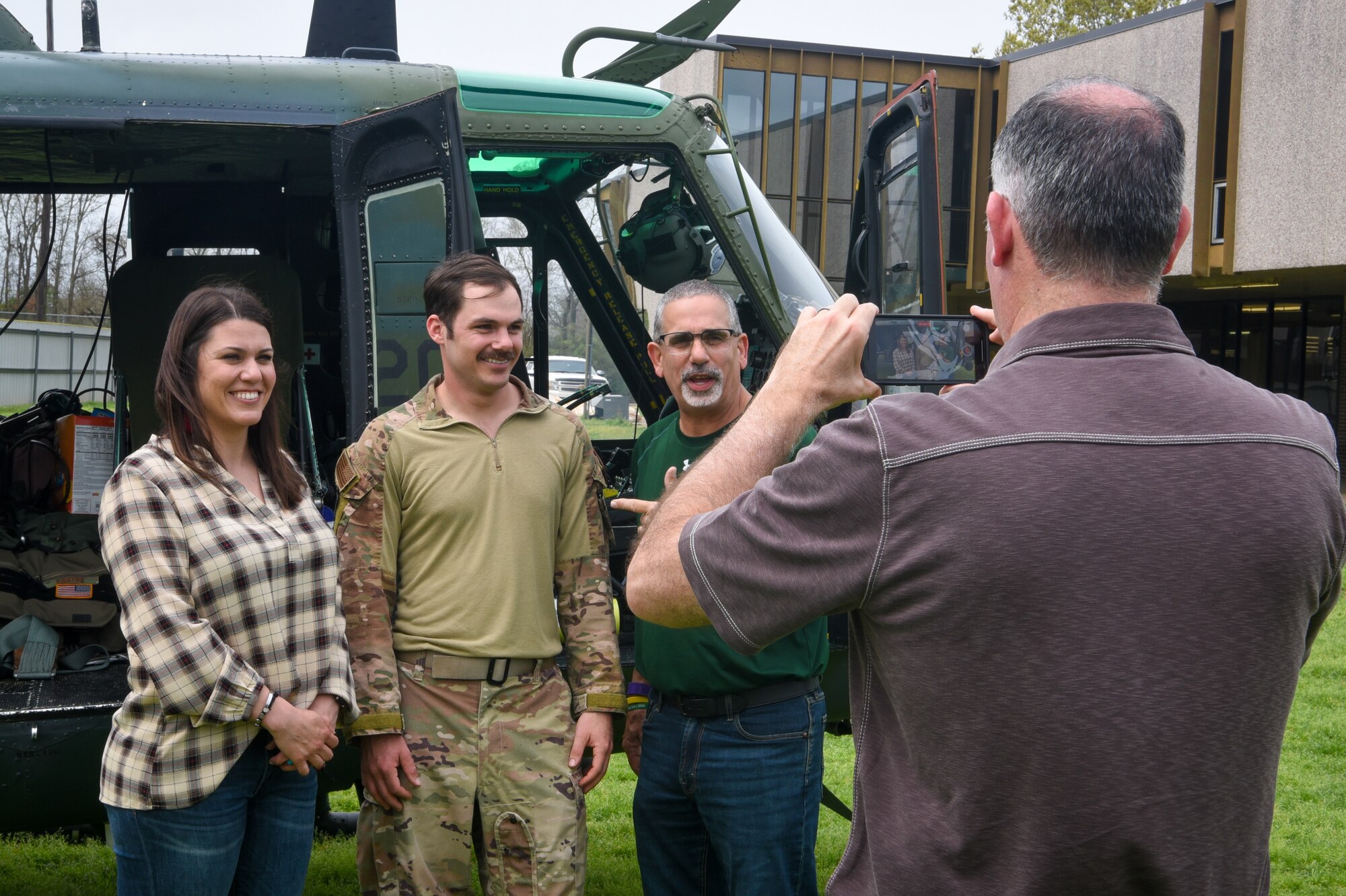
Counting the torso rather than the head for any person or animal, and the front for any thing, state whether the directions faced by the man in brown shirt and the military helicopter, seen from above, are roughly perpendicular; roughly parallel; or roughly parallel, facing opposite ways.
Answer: roughly perpendicular

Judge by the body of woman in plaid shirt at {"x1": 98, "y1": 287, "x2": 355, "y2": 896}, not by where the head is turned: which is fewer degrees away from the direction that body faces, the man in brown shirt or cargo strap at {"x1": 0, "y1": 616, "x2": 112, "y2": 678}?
the man in brown shirt

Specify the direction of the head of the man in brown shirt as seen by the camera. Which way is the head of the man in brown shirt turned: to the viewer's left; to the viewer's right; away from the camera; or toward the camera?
away from the camera

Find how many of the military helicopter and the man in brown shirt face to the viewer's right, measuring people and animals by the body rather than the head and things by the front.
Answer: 1

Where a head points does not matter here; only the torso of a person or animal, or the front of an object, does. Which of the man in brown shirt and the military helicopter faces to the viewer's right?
the military helicopter

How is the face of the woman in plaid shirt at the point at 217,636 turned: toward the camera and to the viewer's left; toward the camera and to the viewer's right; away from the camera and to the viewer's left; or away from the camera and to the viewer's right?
toward the camera and to the viewer's right

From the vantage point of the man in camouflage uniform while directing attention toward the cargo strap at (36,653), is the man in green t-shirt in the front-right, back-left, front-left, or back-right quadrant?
back-right

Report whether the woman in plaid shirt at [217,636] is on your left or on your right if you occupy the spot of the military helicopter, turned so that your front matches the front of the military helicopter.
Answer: on your right

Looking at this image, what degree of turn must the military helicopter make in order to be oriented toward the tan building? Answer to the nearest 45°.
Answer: approximately 45° to its left

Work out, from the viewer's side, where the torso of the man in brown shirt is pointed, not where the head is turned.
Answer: away from the camera

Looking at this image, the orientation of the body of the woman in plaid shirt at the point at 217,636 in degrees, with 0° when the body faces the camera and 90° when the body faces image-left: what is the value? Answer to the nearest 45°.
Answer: approximately 315°

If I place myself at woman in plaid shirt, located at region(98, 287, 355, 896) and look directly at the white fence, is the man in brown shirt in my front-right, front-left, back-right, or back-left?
back-right

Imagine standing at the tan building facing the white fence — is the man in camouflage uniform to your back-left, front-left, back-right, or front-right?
front-left

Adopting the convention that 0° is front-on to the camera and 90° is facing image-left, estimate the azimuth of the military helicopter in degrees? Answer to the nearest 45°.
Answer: approximately 270°

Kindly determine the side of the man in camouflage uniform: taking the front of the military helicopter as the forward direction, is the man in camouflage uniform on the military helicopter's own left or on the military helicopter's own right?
on the military helicopter's own right

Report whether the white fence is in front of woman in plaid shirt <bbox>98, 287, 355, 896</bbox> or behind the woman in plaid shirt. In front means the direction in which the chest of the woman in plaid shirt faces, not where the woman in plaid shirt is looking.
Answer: behind

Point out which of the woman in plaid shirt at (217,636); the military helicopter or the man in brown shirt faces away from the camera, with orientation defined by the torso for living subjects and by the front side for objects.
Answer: the man in brown shirt

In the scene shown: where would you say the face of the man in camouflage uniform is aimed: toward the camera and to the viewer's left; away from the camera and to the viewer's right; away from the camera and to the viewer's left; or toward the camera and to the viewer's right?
toward the camera and to the viewer's right

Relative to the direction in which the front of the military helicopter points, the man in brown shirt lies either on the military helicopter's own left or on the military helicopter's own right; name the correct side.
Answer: on the military helicopter's own right
